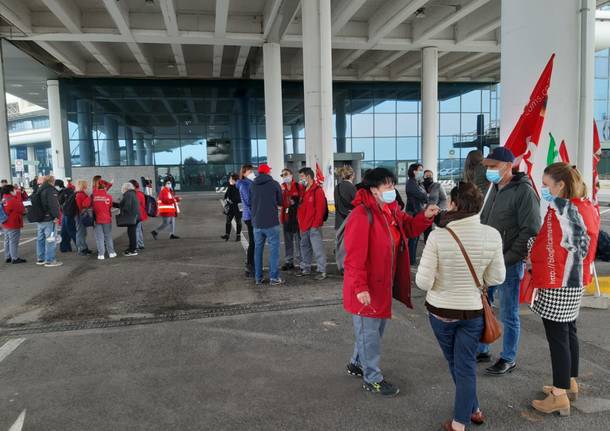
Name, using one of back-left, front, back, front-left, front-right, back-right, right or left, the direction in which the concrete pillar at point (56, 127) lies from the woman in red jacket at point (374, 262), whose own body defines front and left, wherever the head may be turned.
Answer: back

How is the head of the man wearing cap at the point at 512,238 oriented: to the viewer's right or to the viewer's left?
to the viewer's left

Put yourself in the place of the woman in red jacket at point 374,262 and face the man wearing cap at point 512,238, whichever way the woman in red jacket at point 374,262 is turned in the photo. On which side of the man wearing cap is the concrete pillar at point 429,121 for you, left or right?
left

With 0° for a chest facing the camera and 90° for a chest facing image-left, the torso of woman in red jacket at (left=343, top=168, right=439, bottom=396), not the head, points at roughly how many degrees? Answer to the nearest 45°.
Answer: approximately 315°

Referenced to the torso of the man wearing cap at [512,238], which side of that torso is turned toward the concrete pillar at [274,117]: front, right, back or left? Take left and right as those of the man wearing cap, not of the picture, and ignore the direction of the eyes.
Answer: right

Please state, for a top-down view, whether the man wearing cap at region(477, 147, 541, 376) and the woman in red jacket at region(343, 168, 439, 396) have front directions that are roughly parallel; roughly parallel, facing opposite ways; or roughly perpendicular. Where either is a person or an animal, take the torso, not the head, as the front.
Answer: roughly perpendicular

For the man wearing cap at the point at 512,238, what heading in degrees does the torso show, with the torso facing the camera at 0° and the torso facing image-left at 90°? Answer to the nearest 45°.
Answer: approximately 45°

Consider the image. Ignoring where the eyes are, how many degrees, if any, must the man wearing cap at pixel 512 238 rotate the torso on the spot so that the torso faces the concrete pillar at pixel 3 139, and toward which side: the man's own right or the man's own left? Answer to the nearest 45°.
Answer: approximately 90° to the man's own right

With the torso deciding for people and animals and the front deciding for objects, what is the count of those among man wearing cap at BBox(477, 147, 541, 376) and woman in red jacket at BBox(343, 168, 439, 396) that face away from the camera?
0

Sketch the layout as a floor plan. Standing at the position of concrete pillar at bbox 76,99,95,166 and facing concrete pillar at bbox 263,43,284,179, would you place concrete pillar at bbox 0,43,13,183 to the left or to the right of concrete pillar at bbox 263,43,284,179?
right

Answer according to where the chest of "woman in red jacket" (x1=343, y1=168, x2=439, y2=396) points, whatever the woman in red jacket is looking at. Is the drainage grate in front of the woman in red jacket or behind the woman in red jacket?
behind
